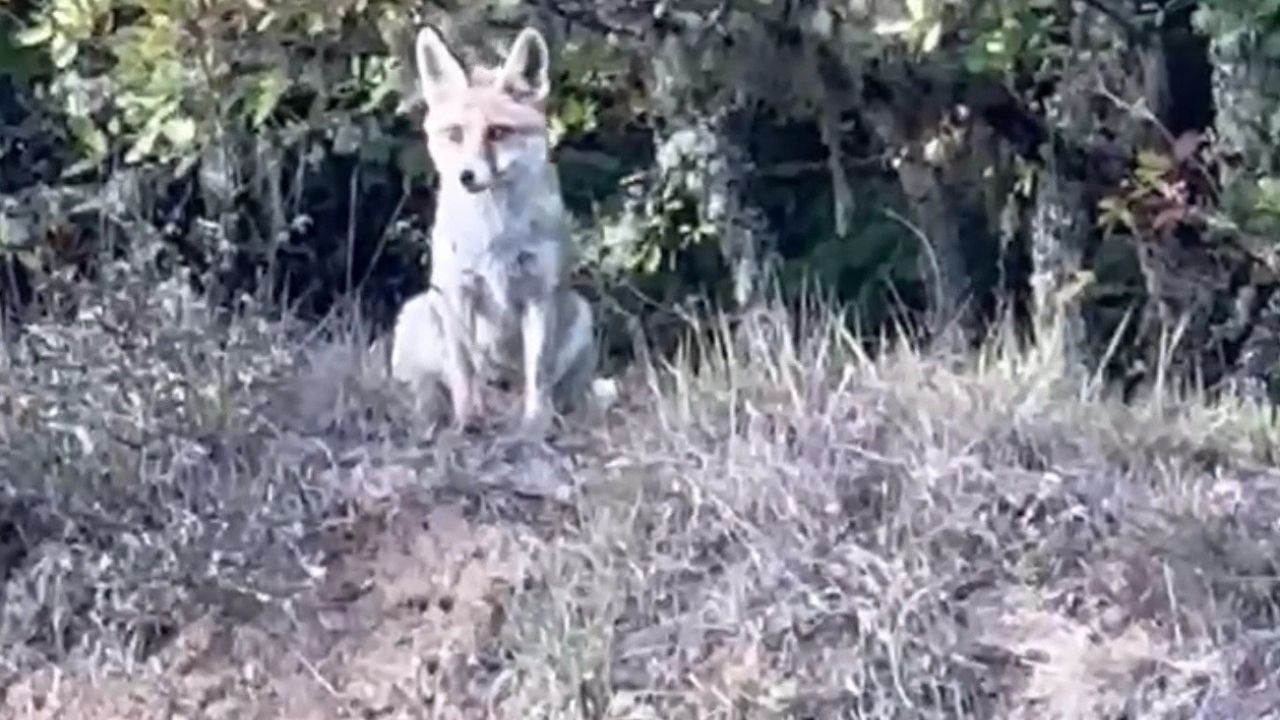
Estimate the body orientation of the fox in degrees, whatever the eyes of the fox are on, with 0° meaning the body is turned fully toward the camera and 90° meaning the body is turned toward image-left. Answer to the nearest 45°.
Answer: approximately 0°

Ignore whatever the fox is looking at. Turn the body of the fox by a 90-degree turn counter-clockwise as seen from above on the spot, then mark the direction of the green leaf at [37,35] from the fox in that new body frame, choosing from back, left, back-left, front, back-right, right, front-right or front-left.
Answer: back-left
